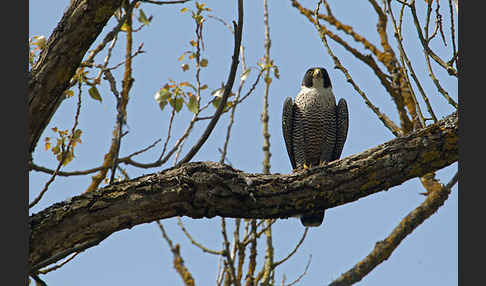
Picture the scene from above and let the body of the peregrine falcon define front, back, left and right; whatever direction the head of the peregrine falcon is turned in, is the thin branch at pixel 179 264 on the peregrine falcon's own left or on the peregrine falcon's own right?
on the peregrine falcon's own right

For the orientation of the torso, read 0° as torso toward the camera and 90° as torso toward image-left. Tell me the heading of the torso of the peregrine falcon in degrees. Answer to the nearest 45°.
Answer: approximately 0°
